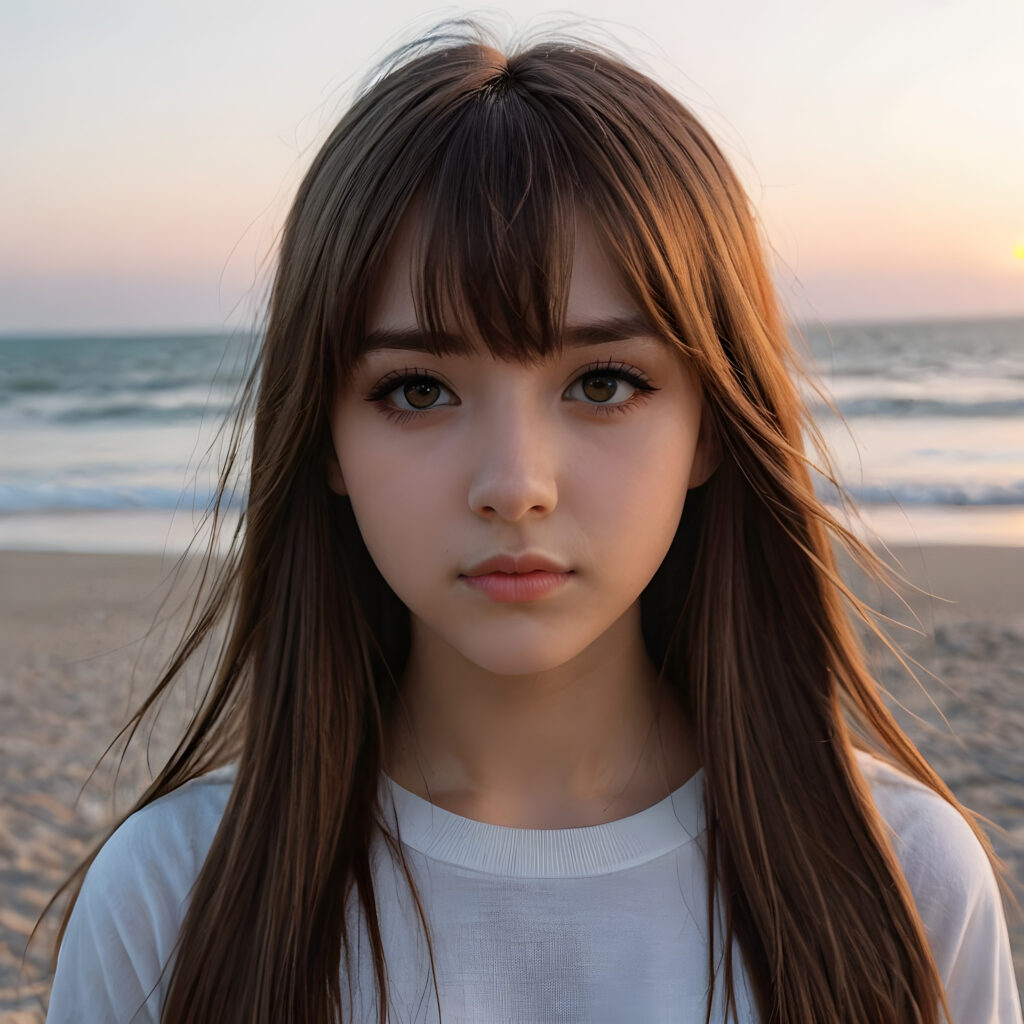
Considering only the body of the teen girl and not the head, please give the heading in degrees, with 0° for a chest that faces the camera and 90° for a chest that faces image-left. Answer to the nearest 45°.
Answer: approximately 0°
